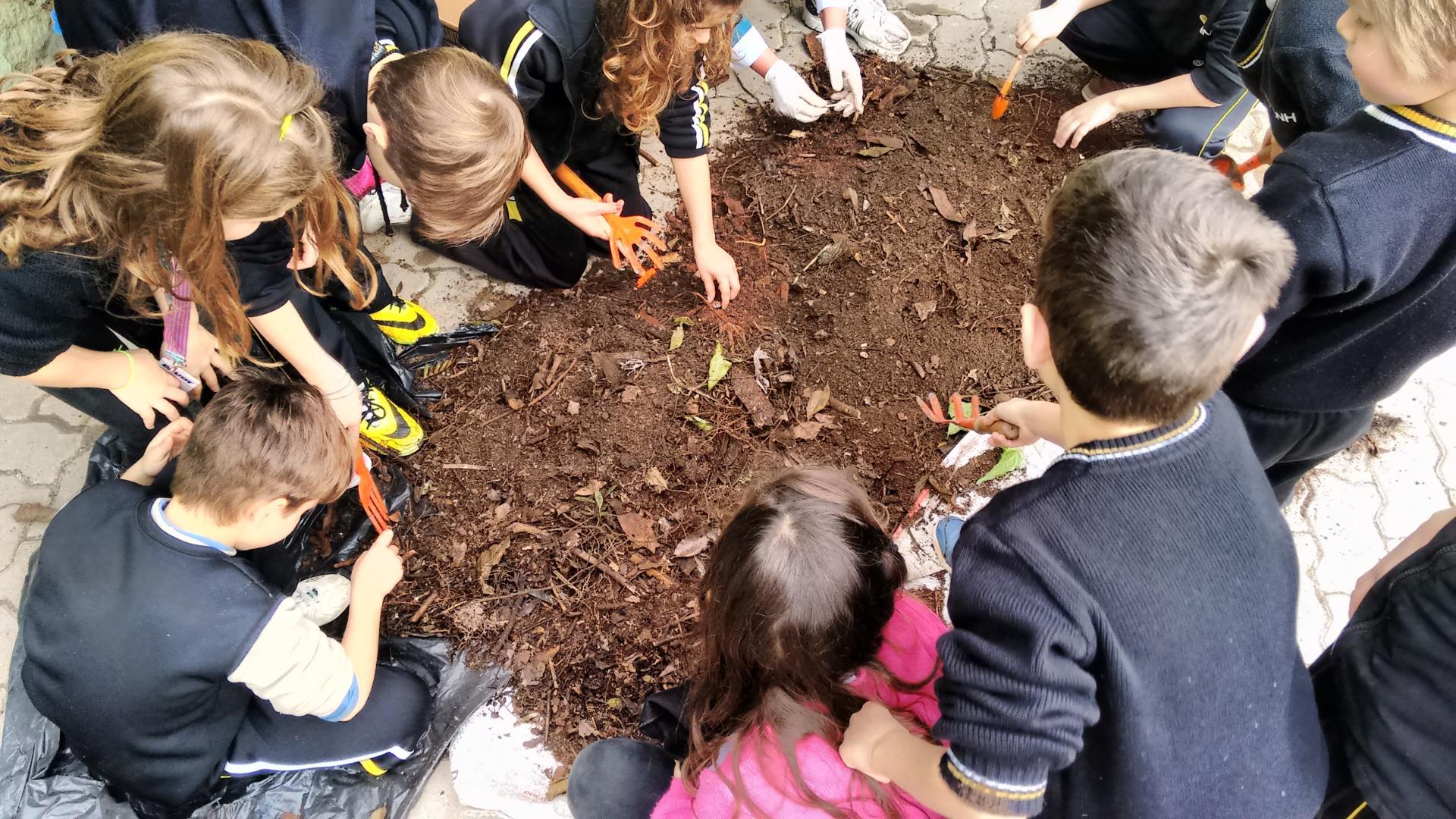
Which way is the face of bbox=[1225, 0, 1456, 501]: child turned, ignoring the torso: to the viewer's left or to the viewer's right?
to the viewer's left

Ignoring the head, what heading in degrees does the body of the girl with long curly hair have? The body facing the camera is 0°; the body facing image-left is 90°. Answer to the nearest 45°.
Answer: approximately 315°

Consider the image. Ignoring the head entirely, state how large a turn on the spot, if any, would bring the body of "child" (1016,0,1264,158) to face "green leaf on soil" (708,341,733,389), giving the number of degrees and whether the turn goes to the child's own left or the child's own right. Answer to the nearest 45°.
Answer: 0° — they already face it

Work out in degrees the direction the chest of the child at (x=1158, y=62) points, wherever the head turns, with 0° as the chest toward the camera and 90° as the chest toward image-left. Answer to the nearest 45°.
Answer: approximately 45°

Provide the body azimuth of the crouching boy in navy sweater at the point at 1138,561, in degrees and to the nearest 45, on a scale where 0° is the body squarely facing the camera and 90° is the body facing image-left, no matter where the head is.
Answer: approximately 135°

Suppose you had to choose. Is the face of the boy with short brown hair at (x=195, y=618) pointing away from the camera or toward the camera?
away from the camera
